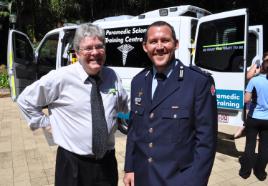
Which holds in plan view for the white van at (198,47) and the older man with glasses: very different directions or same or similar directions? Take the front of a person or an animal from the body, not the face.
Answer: very different directions

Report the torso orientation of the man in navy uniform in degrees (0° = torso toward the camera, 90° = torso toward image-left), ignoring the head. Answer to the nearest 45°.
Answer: approximately 45°

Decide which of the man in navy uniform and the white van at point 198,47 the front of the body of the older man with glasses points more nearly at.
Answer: the man in navy uniform

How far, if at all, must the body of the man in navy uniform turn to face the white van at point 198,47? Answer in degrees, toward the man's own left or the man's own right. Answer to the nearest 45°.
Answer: approximately 135° to the man's own right

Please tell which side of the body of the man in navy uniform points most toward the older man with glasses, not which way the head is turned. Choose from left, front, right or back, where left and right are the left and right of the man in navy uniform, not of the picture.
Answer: right

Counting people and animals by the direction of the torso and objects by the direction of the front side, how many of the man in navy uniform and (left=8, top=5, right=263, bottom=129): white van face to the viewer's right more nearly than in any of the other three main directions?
0

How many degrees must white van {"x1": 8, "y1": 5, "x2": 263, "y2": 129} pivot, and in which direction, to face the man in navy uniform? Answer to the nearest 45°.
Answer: approximately 135° to its left

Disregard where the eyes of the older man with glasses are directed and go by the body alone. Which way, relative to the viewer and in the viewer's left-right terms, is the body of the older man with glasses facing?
facing the viewer and to the right of the viewer

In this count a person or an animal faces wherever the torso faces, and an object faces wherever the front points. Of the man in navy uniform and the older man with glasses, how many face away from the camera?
0

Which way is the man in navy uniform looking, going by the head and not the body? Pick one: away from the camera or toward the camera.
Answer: toward the camera

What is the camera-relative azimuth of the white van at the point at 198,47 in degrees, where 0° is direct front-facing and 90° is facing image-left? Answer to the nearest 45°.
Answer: approximately 135°
